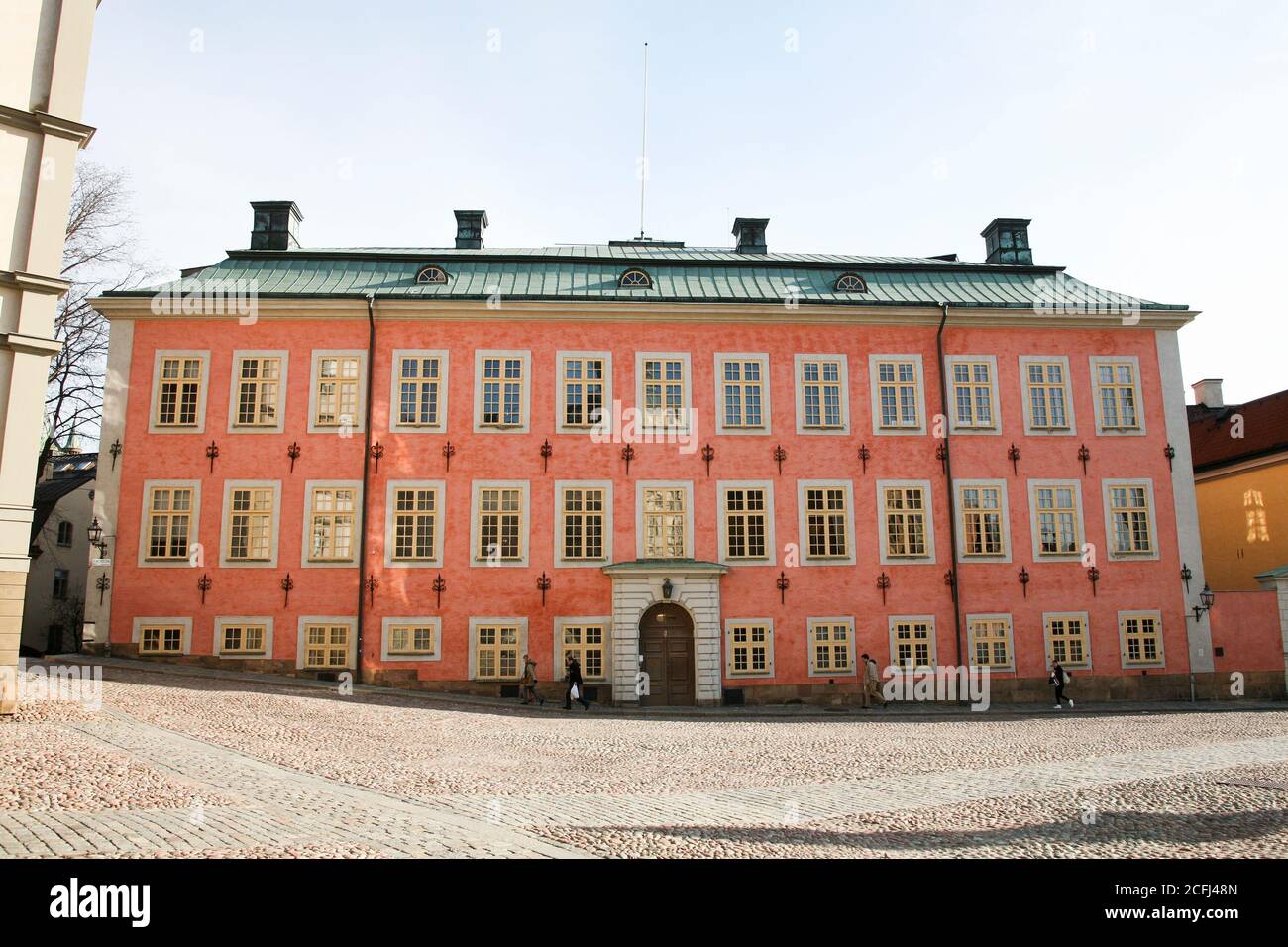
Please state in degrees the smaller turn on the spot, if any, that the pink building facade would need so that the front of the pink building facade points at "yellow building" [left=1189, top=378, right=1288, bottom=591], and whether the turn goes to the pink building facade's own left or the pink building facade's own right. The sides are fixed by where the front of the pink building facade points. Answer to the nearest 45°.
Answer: approximately 90° to the pink building facade's own left

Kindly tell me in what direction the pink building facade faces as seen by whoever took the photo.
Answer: facing the viewer

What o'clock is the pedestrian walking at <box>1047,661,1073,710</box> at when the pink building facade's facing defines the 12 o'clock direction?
The pedestrian walking is roughly at 9 o'clock from the pink building facade.

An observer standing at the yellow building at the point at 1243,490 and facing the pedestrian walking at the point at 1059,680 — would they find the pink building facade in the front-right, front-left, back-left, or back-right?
front-right
